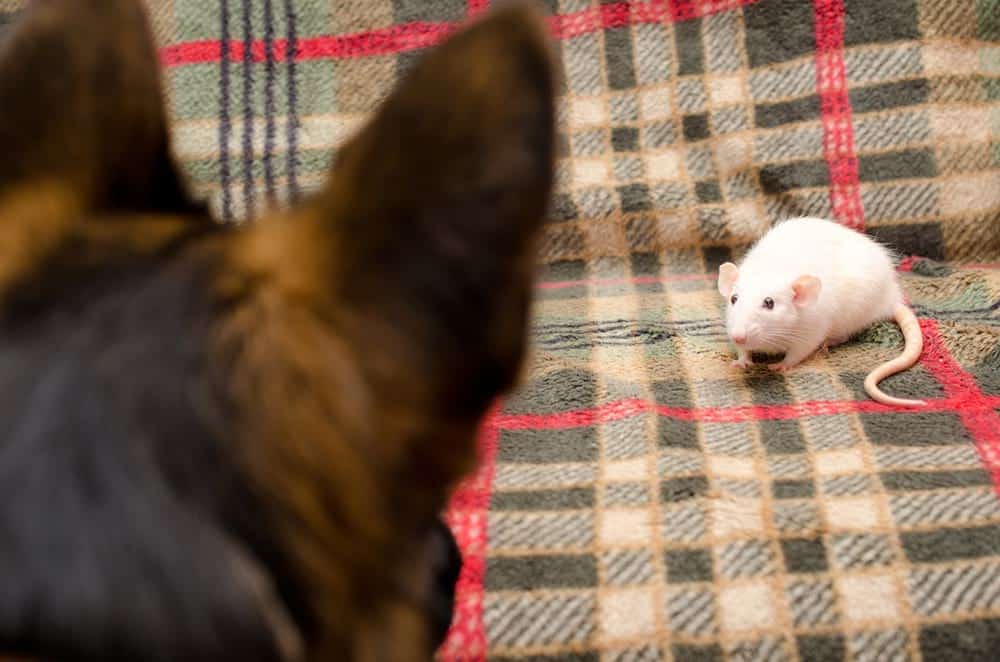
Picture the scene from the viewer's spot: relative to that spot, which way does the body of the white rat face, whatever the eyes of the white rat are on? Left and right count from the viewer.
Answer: facing the viewer and to the left of the viewer

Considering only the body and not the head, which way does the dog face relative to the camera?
away from the camera

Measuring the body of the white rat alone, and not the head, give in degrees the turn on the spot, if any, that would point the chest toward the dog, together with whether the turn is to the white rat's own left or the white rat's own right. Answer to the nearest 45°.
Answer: approximately 45° to the white rat's own left

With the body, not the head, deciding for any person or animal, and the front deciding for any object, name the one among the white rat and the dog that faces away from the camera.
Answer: the dog

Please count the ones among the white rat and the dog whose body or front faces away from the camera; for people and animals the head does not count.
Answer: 1
